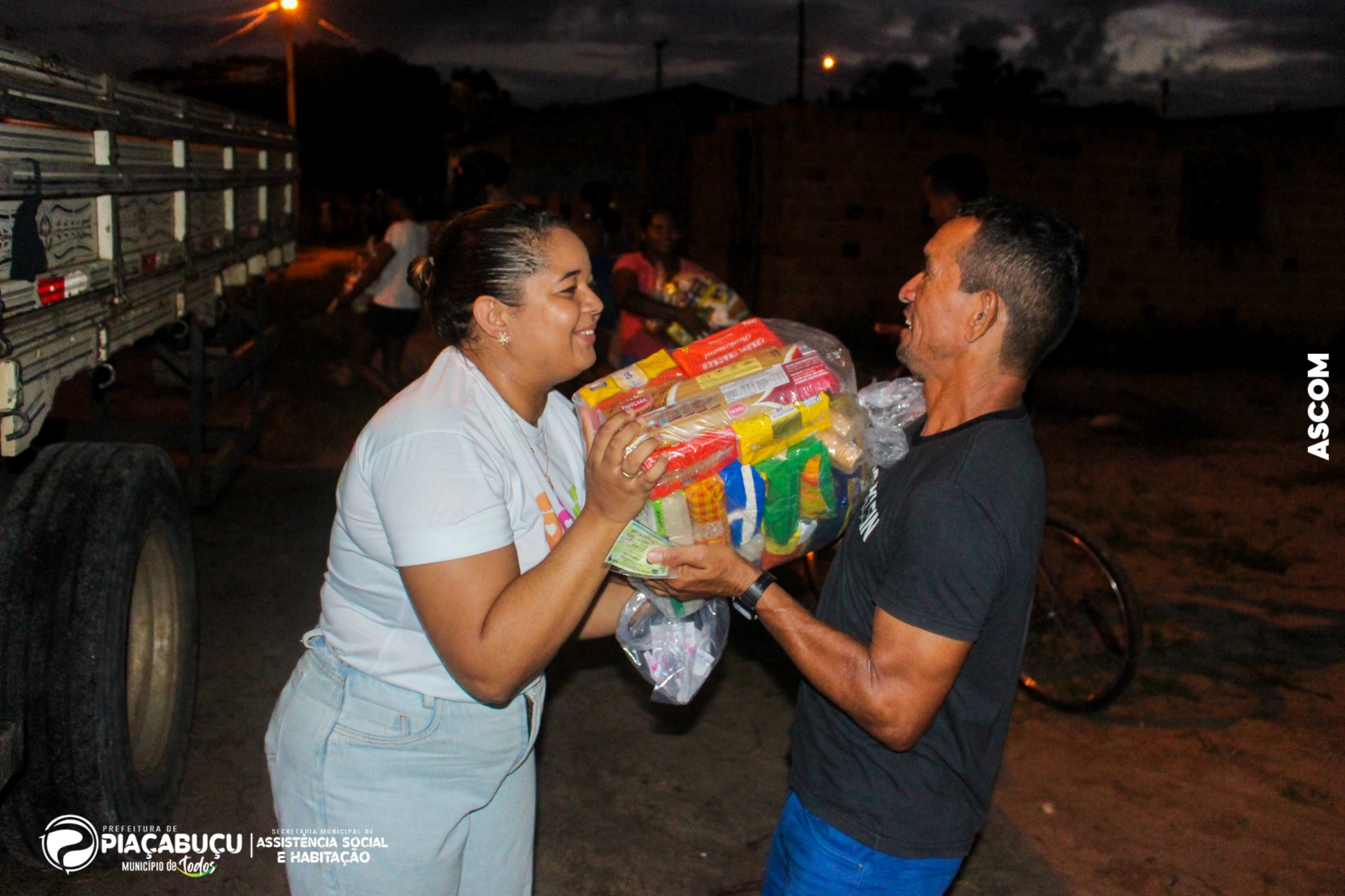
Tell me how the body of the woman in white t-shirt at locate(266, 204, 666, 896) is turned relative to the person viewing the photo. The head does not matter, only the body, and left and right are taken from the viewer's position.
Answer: facing to the right of the viewer

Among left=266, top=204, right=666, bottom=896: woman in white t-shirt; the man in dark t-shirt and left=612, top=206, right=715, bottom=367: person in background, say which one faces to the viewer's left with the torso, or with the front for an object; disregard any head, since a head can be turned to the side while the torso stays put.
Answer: the man in dark t-shirt

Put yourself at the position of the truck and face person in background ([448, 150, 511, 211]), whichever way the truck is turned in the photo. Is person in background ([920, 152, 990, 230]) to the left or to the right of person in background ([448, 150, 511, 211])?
right

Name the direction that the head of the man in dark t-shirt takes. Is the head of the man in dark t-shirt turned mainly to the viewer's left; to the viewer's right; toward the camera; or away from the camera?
to the viewer's left

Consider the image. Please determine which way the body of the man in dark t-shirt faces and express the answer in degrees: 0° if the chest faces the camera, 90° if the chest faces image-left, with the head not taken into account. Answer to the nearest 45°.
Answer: approximately 90°

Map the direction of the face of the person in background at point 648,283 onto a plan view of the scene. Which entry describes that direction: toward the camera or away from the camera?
toward the camera

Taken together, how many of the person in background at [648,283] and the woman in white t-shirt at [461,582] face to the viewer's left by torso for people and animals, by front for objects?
0

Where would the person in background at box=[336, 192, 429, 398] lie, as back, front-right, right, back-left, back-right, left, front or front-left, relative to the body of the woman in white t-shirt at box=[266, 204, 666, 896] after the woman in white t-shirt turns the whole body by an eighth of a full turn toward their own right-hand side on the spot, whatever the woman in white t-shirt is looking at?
back-left

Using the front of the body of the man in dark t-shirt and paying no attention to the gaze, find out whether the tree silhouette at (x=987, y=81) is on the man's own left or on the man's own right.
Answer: on the man's own right

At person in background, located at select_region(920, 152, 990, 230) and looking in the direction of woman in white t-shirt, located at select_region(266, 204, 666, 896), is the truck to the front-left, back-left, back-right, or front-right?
front-right

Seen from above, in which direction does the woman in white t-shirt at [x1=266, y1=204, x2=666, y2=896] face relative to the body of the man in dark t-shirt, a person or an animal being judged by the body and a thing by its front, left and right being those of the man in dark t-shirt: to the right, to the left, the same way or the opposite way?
the opposite way
